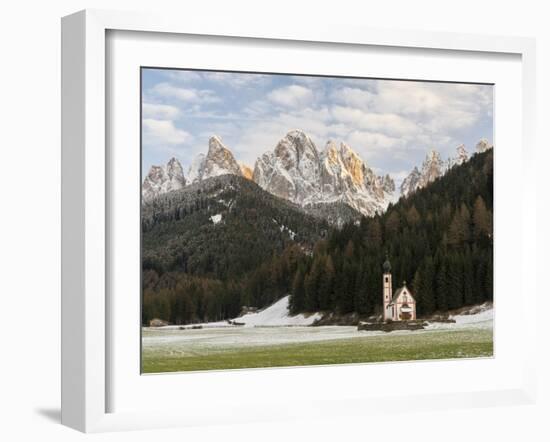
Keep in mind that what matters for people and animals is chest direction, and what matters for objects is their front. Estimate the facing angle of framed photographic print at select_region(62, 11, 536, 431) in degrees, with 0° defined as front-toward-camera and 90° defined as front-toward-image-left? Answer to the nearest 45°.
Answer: approximately 315°
